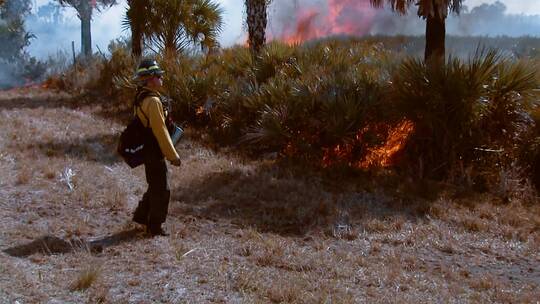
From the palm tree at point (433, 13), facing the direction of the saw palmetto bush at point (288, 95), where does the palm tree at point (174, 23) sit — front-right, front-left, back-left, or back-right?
front-right

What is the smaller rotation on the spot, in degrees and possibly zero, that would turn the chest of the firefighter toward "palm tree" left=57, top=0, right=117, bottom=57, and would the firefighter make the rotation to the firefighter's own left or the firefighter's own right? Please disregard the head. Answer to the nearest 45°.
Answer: approximately 90° to the firefighter's own left

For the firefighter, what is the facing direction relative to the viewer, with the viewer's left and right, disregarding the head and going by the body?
facing to the right of the viewer

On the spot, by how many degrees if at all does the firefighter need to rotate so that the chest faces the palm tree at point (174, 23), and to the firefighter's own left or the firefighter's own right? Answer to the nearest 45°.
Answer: approximately 90° to the firefighter's own left

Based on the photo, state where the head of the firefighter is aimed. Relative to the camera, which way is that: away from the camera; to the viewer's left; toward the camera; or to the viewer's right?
to the viewer's right

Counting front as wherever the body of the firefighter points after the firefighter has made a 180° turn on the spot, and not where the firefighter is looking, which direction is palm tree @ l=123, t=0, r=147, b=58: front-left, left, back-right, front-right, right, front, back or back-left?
right

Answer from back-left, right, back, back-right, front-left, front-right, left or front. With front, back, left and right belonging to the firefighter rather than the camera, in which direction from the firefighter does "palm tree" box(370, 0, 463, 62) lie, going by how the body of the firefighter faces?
front-left
